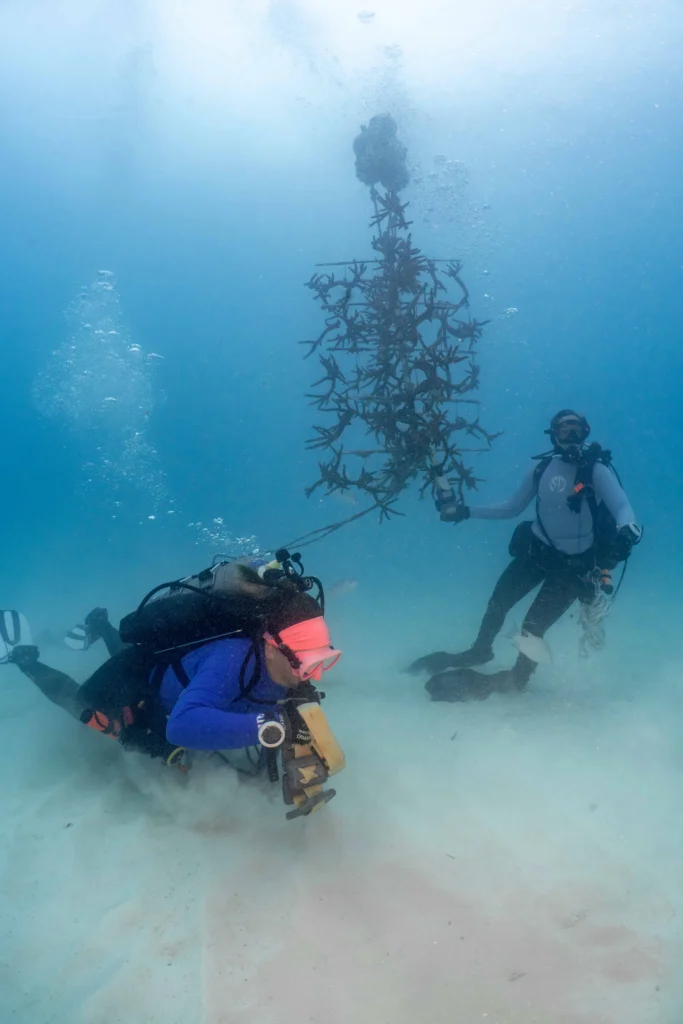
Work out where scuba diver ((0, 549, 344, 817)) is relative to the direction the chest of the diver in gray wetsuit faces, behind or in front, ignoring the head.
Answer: in front

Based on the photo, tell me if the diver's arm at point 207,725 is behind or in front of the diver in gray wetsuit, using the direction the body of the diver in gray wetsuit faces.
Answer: in front

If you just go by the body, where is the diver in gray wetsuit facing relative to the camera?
toward the camera
